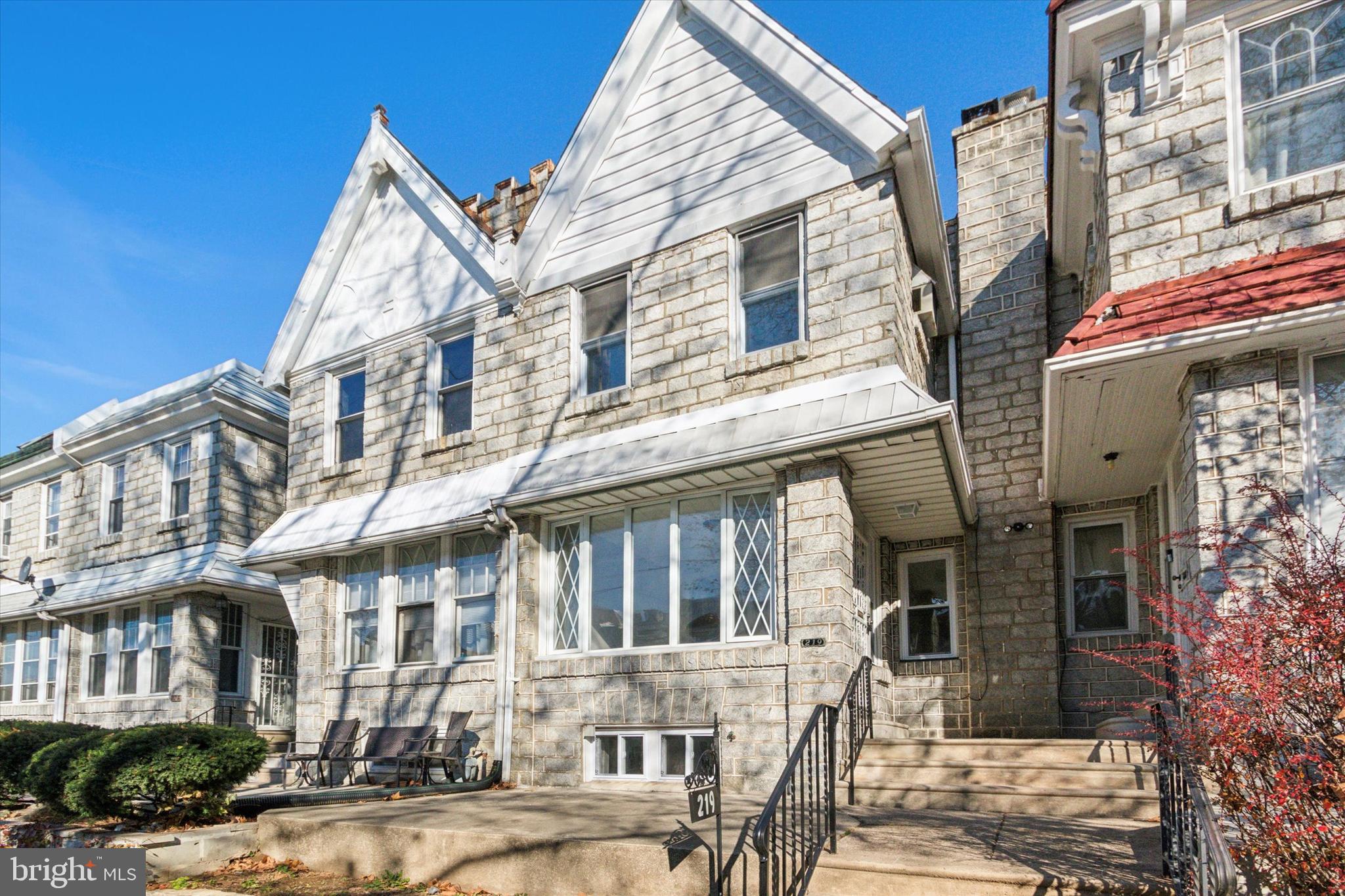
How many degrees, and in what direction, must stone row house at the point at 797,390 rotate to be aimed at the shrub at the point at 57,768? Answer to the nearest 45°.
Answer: approximately 45° to its right

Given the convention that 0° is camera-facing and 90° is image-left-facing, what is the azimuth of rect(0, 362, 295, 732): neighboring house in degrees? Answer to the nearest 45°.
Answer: approximately 45°

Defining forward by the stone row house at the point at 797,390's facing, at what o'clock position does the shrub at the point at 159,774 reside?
The shrub is roughly at 1 o'clock from the stone row house.

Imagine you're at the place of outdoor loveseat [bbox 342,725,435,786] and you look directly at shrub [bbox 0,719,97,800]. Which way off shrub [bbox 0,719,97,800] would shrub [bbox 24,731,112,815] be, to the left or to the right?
left

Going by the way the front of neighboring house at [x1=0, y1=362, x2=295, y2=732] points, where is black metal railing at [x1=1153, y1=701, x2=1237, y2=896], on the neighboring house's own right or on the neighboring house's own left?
on the neighboring house's own left

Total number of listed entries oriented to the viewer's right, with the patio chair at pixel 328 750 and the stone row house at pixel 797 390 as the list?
0

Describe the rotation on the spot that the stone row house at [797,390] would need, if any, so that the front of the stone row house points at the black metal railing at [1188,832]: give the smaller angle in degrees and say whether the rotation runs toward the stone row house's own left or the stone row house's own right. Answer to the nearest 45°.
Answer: approximately 45° to the stone row house's own left
